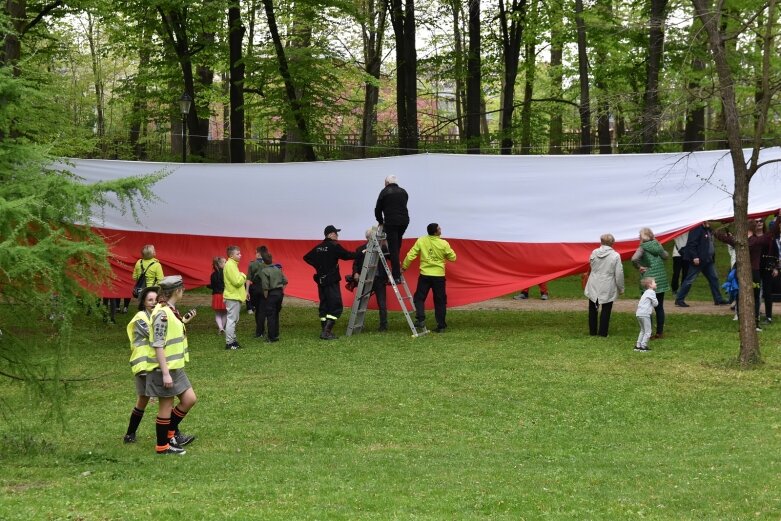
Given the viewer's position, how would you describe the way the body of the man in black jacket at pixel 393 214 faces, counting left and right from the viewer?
facing away from the viewer

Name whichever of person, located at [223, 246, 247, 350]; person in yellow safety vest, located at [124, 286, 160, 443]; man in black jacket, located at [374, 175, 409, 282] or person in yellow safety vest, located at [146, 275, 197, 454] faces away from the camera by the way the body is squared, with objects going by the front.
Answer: the man in black jacket

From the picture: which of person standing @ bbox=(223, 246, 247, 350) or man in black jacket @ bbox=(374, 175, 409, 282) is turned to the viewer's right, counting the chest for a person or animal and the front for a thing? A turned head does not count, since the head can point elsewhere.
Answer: the person standing

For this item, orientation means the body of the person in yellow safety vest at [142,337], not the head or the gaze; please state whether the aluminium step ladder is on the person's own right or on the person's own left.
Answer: on the person's own left

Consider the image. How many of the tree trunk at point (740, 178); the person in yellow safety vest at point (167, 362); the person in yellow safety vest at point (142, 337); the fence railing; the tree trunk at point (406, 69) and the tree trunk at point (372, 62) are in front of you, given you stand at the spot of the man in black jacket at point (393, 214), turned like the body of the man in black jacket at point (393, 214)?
3

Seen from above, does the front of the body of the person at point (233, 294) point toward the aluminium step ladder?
yes

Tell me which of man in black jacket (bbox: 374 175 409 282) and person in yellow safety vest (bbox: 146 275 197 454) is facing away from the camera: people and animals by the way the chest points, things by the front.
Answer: the man in black jacket

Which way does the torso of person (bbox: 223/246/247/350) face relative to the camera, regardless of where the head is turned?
to the viewer's right

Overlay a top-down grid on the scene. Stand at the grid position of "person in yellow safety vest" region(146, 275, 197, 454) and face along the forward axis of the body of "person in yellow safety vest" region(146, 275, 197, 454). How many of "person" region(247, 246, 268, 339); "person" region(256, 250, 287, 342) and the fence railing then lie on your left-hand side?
3

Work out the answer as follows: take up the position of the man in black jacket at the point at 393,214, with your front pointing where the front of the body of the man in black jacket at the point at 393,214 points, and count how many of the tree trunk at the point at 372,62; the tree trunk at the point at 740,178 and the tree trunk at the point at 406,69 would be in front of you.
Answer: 2

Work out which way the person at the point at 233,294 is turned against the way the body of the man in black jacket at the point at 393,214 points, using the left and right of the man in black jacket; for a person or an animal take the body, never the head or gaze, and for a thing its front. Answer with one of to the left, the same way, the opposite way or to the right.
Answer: to the right

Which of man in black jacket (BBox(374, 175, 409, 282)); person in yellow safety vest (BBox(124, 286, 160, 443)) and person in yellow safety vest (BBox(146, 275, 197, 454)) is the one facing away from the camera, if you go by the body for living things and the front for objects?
the man in black jacket
